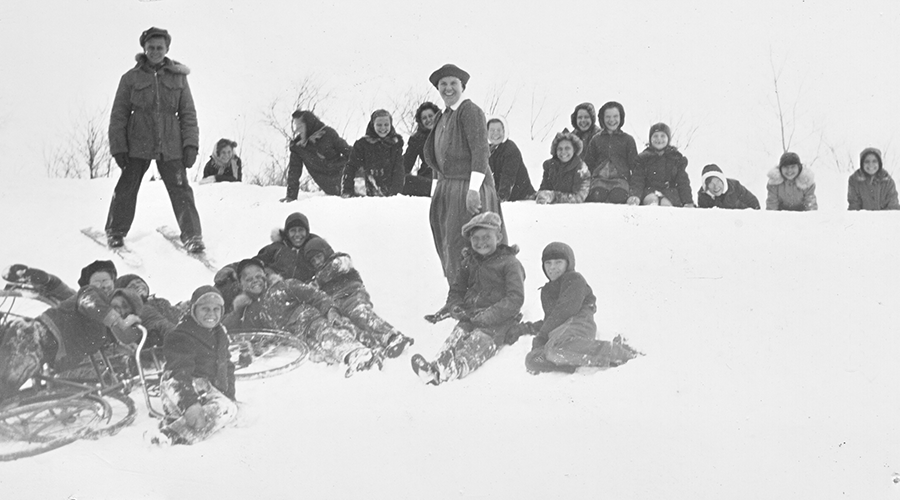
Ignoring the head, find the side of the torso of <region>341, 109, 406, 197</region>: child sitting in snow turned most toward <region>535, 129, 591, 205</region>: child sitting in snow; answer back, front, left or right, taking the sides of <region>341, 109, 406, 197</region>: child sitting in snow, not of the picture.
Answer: left

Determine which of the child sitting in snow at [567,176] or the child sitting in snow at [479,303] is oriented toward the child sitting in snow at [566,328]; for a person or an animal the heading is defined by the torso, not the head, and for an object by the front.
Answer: the child sitting in snow at [567,176]

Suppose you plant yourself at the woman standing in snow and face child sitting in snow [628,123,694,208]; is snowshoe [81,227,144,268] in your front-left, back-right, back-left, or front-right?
back-left

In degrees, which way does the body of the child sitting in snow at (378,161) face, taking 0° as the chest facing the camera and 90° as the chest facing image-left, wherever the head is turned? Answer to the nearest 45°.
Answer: approximately 0°
